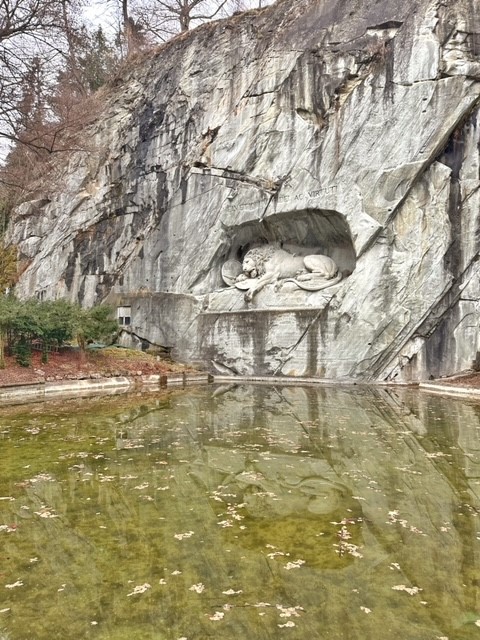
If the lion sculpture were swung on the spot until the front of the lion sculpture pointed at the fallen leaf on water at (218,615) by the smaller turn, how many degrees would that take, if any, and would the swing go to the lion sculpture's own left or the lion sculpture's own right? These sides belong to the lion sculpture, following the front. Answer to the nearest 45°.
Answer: approximately 90° to the lion sculpture's own left

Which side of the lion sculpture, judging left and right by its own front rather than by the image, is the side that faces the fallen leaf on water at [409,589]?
left

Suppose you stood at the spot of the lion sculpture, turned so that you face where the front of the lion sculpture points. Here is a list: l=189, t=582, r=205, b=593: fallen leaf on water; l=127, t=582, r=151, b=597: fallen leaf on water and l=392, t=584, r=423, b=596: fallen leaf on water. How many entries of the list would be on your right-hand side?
0

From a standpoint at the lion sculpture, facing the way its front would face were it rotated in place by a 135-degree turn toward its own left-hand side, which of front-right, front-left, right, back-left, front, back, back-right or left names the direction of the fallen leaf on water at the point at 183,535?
front-right

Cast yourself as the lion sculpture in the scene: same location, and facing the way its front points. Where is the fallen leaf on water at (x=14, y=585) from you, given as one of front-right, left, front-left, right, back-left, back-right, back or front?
left

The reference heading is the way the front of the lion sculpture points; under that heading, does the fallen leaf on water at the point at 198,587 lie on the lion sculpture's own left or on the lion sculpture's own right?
on the lion sculpture's own left

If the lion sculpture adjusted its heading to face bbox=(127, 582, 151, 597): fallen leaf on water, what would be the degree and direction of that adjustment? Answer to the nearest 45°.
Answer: approximately 90° to its left

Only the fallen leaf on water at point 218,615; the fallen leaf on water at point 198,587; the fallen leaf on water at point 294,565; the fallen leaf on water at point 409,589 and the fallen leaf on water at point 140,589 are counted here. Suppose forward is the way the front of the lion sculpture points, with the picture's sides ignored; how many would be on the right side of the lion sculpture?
0

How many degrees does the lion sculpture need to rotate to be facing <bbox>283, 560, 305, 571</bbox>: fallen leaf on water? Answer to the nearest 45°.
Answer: approximately 90° to its left

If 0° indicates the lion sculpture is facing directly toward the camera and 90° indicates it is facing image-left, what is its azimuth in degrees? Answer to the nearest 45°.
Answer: approximately 90°

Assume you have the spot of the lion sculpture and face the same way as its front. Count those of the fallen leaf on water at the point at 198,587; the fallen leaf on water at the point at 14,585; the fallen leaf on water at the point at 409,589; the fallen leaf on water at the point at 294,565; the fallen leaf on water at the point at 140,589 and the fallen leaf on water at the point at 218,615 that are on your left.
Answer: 6
